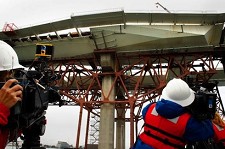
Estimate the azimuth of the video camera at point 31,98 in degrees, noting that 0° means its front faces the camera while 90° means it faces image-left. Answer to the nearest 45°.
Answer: approximately 225°

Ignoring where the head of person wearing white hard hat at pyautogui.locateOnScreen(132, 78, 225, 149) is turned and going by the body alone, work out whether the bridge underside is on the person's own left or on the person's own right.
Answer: on the person's own left

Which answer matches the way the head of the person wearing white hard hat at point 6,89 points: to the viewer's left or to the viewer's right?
to the viewer's right

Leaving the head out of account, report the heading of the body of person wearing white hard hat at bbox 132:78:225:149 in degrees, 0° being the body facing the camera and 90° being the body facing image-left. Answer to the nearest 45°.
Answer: approximately 225°

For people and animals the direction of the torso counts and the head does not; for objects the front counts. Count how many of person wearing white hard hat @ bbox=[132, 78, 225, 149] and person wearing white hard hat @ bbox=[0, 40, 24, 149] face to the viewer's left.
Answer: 0

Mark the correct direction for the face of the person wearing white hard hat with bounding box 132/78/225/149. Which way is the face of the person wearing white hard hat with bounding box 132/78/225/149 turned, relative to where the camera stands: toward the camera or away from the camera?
away from the camera

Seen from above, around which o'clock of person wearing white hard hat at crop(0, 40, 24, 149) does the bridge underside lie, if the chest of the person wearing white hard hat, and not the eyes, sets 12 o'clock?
The bridge underside is roughly at 10 o'clock from the person wearing white hard hat.

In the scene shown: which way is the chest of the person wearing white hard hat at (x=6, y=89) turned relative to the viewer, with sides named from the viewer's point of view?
facing to the right of the viewer

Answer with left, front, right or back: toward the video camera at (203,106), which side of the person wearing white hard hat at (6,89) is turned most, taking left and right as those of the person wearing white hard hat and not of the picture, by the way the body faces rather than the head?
front

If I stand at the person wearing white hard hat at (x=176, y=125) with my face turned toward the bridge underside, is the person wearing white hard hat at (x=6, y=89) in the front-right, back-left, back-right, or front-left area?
back-left

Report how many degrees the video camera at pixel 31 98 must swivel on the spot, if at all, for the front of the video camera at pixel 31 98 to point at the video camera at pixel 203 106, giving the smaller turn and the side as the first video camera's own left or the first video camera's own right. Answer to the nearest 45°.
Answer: approximately 45° to the first video camera's own right

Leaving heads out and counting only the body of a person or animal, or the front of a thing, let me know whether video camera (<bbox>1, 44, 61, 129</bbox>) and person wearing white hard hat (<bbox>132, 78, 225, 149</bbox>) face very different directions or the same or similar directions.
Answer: same or similar directions

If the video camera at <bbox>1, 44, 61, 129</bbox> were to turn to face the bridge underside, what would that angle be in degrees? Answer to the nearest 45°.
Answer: approximately 45° to its left

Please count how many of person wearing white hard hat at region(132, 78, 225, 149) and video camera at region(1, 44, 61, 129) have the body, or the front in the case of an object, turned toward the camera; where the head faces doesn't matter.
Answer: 0
